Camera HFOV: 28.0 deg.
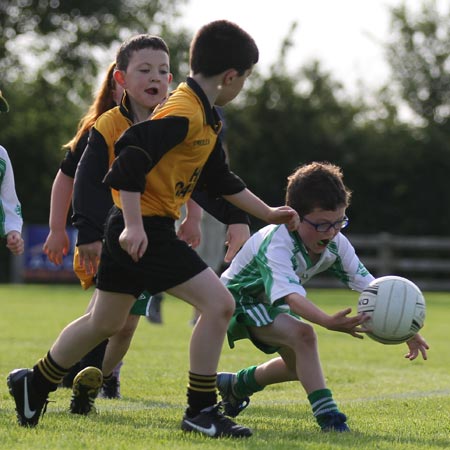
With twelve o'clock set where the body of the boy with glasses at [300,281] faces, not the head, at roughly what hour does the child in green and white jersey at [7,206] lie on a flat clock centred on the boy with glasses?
The child in green and white jersey is roughly at 5 o'clock from the boy with glasses.

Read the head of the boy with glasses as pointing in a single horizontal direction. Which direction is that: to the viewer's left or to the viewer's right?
to the viewer's right

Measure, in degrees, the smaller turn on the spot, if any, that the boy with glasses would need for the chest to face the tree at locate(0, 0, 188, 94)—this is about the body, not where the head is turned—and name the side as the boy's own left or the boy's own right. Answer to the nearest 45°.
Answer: approximately 135° to the boy's own left

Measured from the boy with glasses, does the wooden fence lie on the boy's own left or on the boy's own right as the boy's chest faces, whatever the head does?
on the boy's own left

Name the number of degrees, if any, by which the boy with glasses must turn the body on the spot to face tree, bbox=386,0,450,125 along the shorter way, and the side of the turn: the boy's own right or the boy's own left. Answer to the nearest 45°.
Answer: approximately 135° to the boy's own left

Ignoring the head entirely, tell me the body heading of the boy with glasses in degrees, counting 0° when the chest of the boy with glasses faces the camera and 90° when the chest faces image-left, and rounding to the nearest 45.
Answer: approximately 315°
